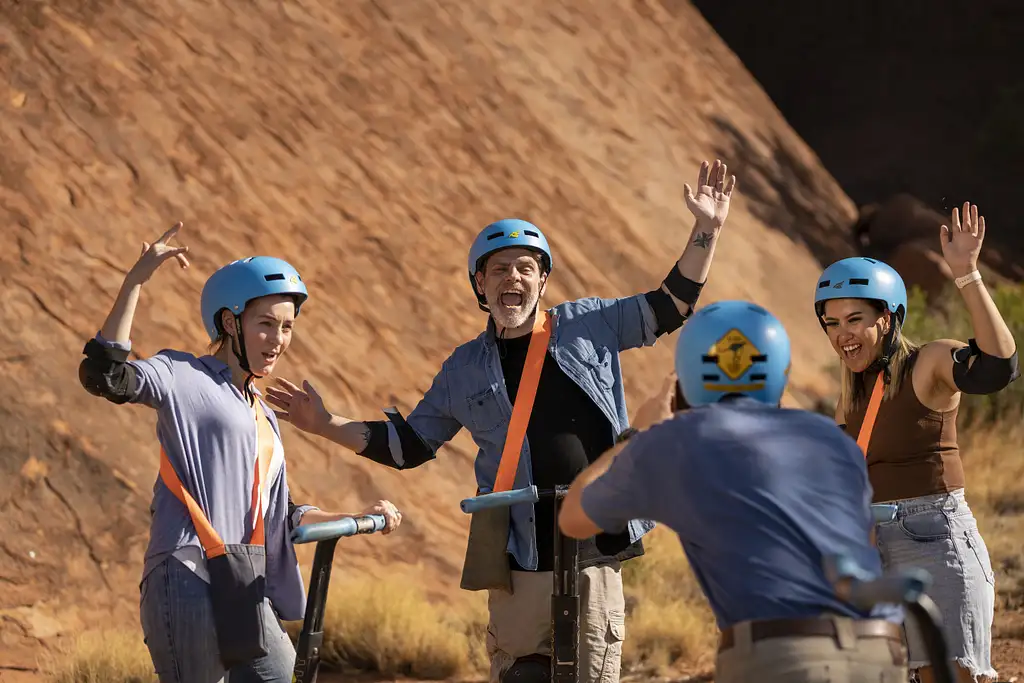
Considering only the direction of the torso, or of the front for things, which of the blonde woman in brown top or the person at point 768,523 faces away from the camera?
the person

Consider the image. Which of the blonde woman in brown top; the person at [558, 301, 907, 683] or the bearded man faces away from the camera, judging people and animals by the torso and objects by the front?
the person

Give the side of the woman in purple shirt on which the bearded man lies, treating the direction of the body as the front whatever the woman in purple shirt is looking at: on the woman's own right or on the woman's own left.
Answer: on the woman's own left

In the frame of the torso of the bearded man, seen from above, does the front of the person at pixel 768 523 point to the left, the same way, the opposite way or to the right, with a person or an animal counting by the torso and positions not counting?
the opposite way

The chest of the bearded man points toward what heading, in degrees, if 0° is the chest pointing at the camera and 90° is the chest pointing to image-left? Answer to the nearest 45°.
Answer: approximately 0°

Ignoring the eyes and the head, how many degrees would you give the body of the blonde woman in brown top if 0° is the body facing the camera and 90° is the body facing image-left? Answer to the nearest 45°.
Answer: approximately 45°

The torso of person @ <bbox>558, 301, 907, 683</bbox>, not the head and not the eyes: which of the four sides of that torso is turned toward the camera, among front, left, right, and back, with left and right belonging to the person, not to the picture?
back
